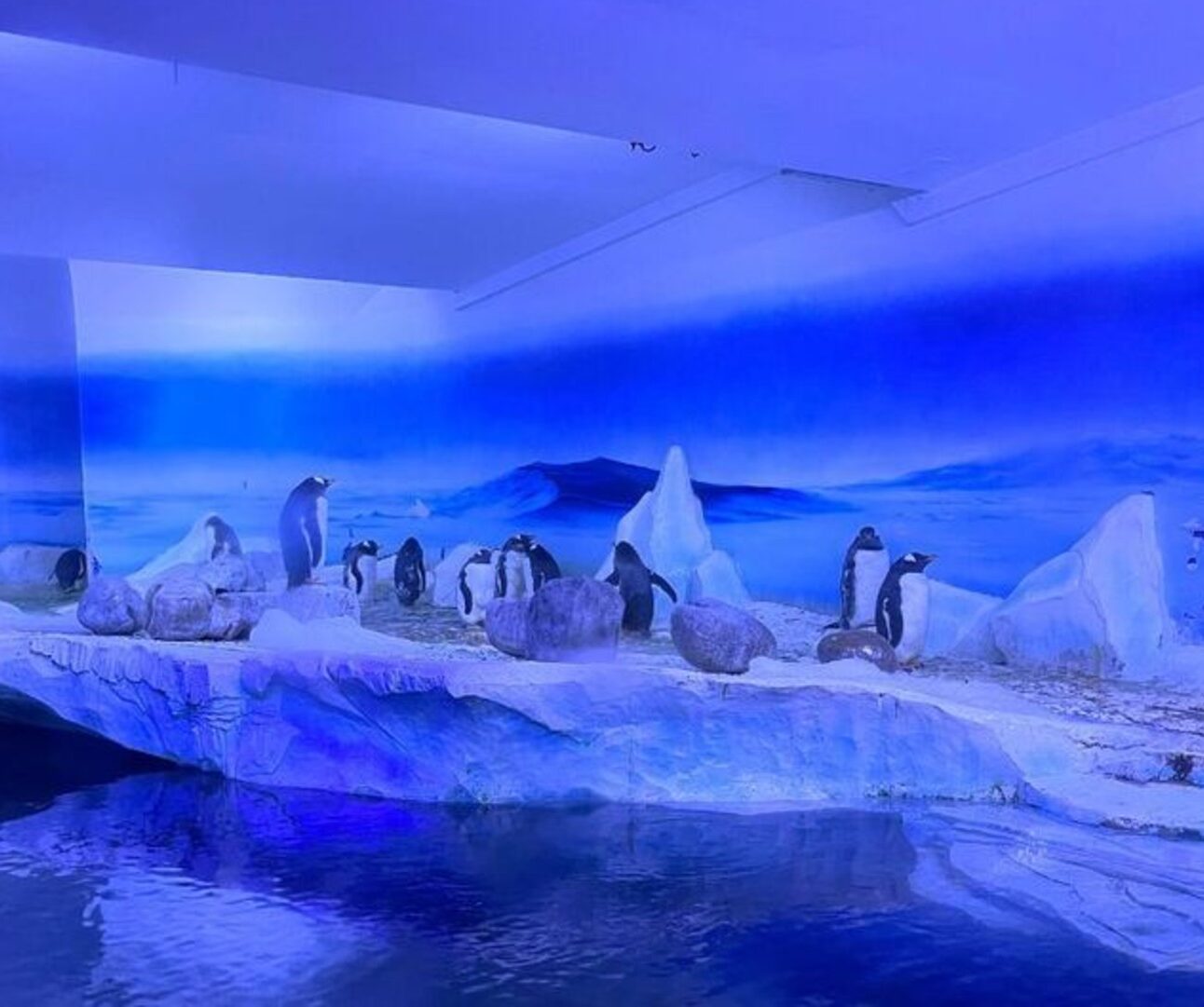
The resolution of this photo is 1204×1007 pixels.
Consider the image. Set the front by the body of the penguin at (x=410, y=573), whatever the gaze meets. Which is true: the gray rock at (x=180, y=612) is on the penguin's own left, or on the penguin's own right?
on the penguin's own left

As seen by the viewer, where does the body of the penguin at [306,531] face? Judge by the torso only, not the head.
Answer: to the viewer's right

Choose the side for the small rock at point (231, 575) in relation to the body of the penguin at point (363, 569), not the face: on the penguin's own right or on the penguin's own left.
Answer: on the penguin's own right

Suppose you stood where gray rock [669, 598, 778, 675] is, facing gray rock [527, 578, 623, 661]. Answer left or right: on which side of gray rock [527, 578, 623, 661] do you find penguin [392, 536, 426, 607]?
right

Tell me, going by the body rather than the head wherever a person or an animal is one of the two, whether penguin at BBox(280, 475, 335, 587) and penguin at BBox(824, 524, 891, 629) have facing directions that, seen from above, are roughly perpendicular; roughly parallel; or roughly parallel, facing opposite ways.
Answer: roughly perpendicular

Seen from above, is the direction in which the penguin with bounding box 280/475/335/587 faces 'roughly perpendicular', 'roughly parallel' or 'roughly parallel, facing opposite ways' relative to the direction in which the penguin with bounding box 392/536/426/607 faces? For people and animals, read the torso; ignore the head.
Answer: roughly perpendicular

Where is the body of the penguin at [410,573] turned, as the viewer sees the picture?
away from the camera

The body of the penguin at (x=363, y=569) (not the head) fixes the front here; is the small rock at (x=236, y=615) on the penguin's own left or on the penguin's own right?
on the penguin's own right
